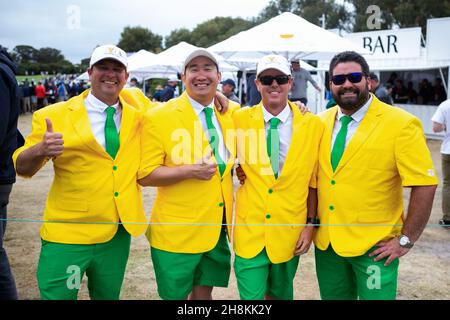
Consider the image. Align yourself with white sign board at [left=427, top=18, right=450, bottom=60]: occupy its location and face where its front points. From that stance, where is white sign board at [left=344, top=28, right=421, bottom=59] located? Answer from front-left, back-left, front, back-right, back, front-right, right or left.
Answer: back-right

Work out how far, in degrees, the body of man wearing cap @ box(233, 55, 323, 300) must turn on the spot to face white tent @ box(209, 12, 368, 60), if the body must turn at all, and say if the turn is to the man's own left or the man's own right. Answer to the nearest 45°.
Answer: approximately 180°

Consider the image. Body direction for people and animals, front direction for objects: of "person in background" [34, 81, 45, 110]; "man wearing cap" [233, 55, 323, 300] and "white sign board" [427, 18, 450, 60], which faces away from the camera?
the person in background

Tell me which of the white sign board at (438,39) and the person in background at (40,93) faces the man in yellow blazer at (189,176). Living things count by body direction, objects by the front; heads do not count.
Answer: the white sign board

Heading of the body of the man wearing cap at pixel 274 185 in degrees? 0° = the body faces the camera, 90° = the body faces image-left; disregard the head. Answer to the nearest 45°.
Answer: approximately 0°

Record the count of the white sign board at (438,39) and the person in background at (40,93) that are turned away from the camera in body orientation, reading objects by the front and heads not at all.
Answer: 1

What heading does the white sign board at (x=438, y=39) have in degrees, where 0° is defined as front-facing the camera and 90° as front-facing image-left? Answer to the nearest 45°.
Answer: approximately 0°

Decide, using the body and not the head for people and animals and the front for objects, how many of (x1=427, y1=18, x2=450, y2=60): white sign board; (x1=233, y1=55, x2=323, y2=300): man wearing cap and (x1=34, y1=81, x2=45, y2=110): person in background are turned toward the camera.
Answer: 2

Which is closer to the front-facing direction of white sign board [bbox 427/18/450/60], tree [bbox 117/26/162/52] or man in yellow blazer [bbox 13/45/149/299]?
the man in yellow blazer

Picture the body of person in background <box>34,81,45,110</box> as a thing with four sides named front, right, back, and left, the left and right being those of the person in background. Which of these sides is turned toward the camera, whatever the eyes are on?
back

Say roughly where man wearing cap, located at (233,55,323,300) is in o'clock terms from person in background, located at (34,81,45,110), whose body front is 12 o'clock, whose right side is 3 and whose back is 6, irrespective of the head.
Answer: The man wearing cap is roughly at 6 o'clock from the person in background.
